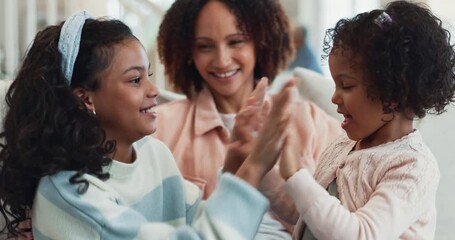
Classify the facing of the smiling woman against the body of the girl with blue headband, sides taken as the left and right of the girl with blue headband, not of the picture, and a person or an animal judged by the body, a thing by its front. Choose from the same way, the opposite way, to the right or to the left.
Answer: to the right

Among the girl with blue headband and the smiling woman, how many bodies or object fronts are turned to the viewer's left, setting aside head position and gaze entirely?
0

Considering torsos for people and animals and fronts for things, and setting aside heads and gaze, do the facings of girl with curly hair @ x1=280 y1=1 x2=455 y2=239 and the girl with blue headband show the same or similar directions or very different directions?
very different directions

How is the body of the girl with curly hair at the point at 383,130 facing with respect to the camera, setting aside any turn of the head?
to the viewer's left

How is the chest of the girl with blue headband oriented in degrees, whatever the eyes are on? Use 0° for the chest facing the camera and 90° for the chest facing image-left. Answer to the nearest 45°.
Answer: approximately 270°

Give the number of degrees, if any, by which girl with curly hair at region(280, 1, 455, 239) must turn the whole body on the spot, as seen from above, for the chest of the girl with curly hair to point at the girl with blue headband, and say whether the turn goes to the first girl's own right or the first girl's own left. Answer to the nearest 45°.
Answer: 0° — they already face them

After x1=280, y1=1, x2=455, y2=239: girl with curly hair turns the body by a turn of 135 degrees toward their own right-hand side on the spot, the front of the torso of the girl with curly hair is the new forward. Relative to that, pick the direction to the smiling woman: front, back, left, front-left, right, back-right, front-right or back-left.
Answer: left

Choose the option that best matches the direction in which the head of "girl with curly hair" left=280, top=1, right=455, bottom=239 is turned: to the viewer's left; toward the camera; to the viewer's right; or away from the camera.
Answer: to the viewer's left
